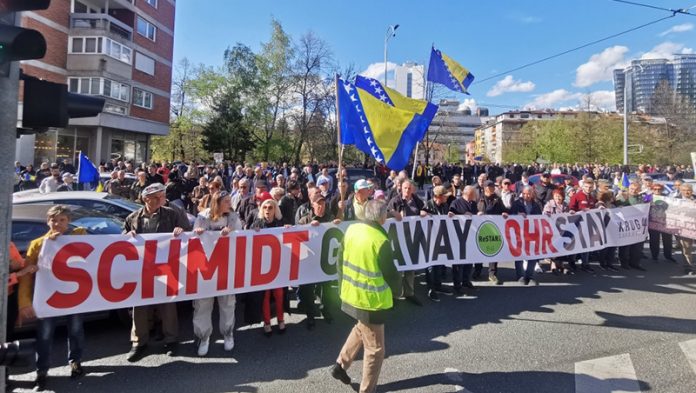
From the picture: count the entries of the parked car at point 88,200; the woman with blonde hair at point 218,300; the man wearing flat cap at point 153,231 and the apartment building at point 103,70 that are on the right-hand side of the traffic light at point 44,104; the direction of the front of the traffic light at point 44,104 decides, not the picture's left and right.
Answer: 0

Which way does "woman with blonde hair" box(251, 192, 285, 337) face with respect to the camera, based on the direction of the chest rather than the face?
toward the camera

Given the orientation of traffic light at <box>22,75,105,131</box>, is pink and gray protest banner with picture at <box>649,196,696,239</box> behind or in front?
in front

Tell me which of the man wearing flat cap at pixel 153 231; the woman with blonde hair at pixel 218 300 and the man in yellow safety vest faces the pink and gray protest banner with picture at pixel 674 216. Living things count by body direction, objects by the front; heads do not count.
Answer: the man in yellow safety vest

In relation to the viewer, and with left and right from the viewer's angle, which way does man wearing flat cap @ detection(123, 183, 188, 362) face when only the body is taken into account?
facing the viewer

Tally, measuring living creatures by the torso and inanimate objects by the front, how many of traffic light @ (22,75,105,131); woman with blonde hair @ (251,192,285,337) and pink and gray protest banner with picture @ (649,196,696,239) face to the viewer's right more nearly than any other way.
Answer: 1

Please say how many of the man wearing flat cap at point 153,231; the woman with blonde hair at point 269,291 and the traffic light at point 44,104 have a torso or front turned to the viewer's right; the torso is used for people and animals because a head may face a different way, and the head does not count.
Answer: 1

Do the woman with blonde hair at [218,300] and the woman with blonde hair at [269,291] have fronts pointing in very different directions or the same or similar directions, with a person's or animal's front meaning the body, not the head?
same or similar directions

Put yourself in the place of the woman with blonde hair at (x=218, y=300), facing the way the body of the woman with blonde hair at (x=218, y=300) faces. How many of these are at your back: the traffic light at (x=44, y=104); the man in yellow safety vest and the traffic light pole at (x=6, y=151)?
0

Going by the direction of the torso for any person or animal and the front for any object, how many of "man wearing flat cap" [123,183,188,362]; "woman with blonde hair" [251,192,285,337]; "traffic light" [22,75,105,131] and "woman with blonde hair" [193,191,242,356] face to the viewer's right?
1

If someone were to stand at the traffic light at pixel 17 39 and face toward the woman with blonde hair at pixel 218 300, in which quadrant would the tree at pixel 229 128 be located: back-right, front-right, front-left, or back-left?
front-left

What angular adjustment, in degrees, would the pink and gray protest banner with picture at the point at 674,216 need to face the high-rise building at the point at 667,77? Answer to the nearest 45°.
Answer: approximately 180°

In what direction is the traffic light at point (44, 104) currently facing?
to the viewer's right

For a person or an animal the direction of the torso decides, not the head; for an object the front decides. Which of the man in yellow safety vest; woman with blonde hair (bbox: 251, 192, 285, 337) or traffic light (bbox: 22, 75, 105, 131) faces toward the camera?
the woman with blonde hair

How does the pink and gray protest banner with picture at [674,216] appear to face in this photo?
toward the camera
